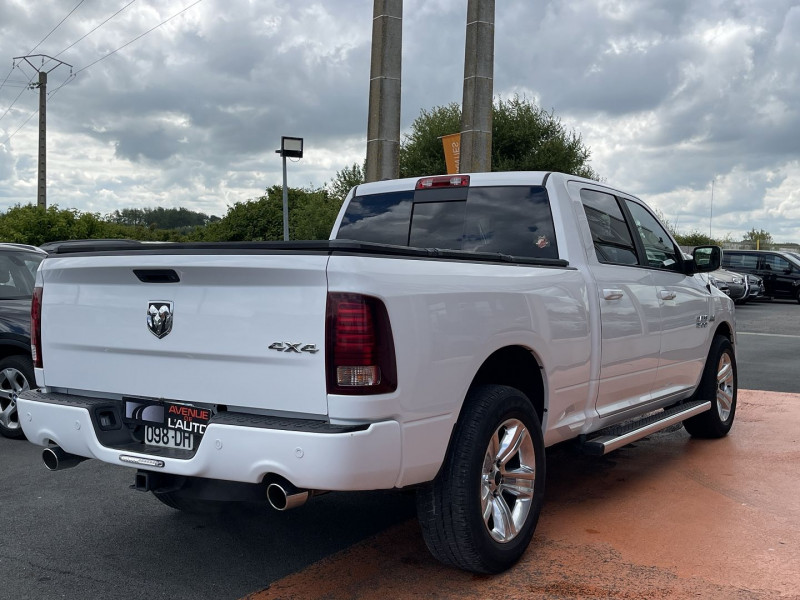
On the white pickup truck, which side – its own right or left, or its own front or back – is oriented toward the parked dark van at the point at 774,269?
front

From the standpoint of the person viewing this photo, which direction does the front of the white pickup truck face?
facing away from the viewer and to the right of the viewer

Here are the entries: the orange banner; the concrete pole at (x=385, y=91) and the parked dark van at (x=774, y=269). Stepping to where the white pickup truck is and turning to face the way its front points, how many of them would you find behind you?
0

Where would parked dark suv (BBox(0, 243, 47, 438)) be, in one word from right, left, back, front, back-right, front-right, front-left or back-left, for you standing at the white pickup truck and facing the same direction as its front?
left

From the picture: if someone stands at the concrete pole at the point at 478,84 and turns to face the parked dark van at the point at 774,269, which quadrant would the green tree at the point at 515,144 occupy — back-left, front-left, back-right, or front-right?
front-left

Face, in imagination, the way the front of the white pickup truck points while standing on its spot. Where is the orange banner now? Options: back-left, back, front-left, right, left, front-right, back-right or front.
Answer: front-left
